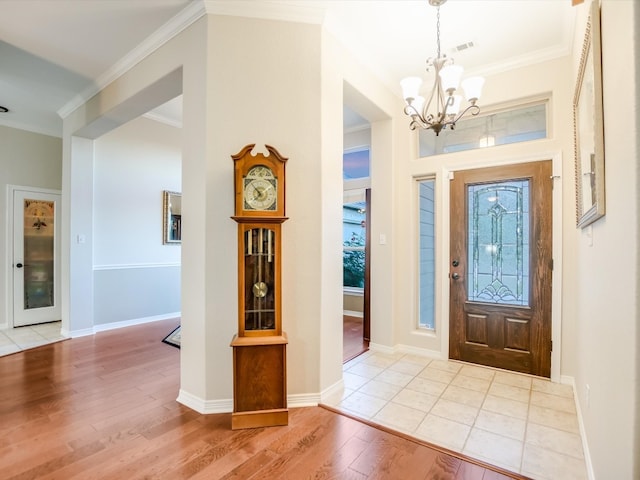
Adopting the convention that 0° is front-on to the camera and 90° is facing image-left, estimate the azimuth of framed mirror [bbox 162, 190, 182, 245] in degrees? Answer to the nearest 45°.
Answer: approximately 315°

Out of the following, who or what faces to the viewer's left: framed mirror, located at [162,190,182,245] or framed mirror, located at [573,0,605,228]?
framed mirror, located at [573,0,605,228]

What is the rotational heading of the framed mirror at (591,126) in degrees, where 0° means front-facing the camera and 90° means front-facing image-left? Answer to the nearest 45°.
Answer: approximately 90°

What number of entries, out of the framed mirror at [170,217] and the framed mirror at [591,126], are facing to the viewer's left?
1

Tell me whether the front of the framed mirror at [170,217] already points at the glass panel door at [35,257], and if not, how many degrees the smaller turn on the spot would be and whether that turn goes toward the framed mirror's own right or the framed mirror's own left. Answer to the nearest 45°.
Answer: approximately 135° to the framed mirror's own right

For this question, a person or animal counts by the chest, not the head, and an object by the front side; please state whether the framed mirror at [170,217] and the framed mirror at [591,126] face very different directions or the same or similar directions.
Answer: very different directions

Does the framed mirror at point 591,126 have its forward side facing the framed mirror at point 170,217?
yes

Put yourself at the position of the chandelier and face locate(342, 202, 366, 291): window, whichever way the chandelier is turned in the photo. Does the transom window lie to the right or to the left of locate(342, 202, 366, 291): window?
right
